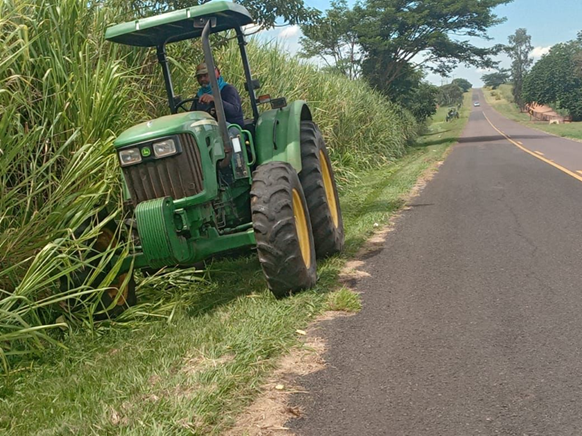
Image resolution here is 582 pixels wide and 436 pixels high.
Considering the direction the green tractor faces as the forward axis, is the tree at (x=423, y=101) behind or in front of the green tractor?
behind

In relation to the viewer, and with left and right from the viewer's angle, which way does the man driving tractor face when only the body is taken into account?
facing the viewer and to the left of the viewer

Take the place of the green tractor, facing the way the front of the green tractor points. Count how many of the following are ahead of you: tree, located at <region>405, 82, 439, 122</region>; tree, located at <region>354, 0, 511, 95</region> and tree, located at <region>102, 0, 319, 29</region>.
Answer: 0

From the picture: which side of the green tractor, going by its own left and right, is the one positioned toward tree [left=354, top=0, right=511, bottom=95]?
back

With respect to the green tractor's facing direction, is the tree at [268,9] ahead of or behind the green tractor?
behind

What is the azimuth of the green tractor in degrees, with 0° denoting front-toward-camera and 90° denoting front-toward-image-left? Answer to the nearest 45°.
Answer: approximately 45°
